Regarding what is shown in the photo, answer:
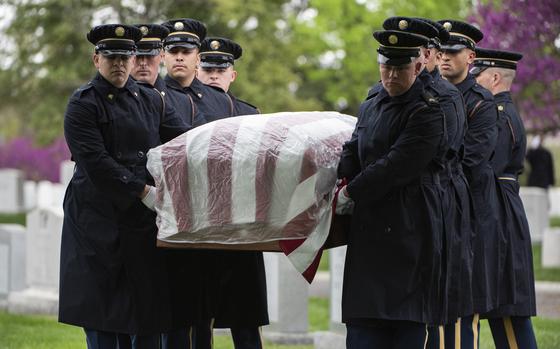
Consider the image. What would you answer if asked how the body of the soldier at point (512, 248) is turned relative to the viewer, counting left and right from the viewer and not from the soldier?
facing to the left of the viewer

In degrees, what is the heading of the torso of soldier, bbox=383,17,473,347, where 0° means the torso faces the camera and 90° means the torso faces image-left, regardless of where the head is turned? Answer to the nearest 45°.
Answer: approximately 45°

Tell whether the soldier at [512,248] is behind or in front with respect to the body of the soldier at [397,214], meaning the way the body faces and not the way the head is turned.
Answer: behind

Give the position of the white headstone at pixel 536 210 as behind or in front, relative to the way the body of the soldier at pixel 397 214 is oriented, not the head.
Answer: behind

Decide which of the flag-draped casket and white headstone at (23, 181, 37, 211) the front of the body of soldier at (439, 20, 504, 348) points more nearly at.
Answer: the flag-draped casket

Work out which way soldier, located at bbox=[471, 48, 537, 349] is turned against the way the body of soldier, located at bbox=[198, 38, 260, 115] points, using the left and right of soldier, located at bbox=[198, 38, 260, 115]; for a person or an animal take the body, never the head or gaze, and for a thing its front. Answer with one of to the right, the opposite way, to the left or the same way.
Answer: to the right

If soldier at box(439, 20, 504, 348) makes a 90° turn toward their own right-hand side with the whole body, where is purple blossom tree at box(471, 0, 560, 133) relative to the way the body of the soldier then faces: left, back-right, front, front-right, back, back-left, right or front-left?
front-right

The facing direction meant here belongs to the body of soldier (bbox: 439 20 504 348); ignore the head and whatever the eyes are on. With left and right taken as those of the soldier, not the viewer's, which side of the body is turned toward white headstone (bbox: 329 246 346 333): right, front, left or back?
right
